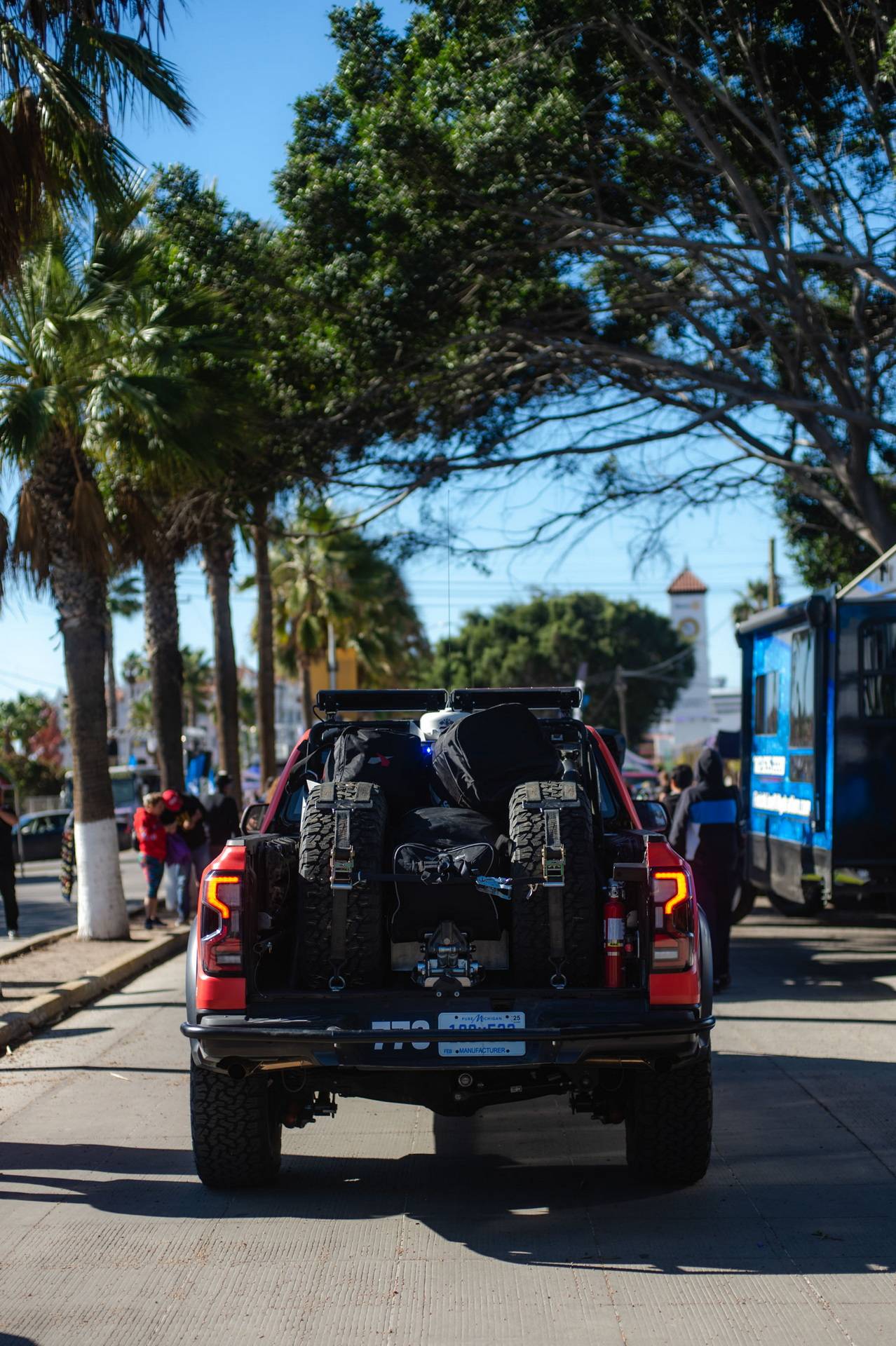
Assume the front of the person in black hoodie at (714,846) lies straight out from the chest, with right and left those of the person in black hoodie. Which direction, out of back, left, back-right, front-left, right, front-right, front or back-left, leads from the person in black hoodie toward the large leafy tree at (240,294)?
front-left

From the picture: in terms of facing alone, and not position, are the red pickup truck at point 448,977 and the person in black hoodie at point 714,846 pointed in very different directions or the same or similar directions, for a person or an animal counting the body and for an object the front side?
same or similar directions

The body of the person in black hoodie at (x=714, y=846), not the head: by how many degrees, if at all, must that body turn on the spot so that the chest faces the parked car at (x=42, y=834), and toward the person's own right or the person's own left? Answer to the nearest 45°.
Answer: approximately 45° to the person's own left

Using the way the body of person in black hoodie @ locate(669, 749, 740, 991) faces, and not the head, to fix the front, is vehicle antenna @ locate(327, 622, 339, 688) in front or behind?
behind

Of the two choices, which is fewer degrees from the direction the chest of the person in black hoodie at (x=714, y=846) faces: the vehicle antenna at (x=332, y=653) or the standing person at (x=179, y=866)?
the vehicle antenna

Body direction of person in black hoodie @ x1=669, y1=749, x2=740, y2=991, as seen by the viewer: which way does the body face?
away from the camera

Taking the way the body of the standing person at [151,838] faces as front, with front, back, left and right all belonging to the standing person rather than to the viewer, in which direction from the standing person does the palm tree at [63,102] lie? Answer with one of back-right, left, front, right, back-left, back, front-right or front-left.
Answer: right

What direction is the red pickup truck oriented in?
away from the camera

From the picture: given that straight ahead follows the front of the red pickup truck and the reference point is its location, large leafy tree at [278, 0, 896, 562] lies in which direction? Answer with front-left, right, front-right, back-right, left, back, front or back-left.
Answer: front

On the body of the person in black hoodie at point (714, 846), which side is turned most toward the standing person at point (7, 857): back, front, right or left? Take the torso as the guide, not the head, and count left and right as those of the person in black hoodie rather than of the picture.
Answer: left

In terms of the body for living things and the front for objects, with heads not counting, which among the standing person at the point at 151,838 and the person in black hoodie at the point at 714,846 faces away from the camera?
the person in black hoodie

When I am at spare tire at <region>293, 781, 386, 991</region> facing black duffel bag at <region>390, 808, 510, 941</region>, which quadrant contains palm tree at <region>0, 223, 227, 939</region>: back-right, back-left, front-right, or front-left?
back-left

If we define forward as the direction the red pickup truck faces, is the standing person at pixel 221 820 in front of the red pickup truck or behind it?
in front
